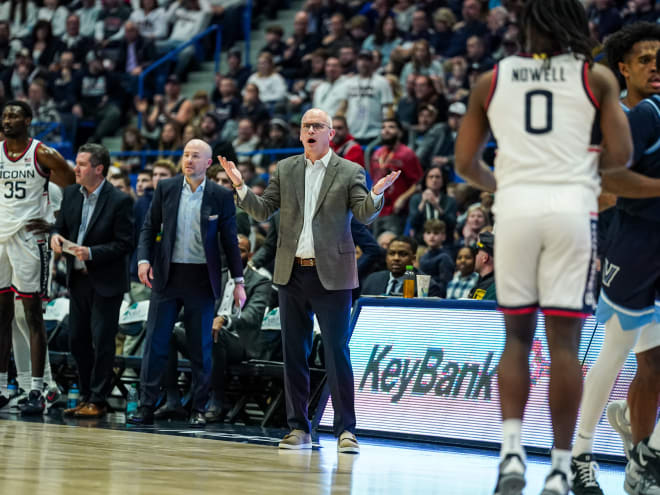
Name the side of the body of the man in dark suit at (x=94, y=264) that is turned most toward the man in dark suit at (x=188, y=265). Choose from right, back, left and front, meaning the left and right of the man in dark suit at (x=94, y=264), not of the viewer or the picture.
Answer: left

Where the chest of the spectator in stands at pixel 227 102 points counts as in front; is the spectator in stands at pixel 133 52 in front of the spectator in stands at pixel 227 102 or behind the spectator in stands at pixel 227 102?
behind

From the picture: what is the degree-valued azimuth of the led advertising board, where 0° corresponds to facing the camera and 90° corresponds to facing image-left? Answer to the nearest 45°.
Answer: approximately 0°

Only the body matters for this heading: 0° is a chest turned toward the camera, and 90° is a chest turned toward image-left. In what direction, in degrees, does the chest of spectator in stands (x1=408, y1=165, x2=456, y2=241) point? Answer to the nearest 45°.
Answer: approximately 0°

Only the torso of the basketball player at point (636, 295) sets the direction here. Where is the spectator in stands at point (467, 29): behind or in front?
behind
